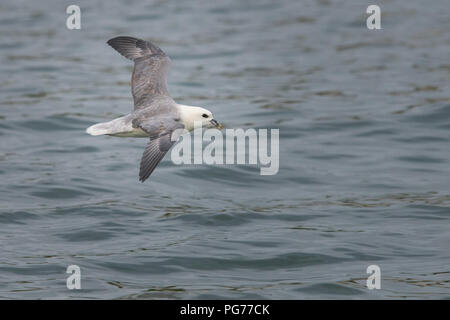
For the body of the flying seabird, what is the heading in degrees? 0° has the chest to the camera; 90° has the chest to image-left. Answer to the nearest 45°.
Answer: approximately 270°
